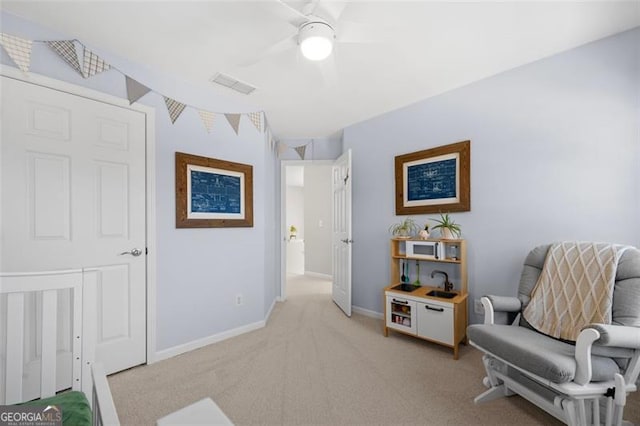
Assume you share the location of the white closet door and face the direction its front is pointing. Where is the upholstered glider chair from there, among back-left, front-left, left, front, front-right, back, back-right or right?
front

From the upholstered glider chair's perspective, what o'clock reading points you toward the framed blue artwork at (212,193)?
The framed blue artwork is roughly at 1 o'clock from the upholstered glider chair.

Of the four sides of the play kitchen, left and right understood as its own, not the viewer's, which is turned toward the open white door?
right

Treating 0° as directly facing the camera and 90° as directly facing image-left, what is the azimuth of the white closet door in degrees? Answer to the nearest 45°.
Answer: approximately 315°

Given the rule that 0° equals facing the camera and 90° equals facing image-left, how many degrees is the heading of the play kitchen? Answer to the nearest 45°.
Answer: approximately 45°

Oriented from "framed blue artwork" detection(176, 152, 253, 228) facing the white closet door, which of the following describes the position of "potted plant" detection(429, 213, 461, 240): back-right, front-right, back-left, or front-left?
back-left

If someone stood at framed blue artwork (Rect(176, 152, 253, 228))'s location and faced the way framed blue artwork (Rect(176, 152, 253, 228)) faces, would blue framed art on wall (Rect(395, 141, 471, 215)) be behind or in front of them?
in front

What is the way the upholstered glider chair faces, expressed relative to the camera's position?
facing the viewer and to the left of the viewer

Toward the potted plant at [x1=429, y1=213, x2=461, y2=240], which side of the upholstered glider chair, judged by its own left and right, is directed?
right

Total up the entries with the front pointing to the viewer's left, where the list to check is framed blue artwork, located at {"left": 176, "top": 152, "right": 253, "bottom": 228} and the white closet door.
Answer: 0

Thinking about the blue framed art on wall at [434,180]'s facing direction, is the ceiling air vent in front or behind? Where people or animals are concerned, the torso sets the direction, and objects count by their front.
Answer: in front

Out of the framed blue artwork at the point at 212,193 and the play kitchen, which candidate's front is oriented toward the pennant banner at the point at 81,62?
the play kitchen

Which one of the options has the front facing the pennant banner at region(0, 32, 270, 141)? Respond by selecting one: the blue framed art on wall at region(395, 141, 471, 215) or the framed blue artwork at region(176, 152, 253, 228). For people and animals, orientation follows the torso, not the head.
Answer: the blue framed art on wall

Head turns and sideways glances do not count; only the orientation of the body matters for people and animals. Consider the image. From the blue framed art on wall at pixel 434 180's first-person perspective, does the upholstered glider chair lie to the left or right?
on its left

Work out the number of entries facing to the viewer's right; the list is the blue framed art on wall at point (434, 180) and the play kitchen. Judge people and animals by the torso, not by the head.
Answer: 0
